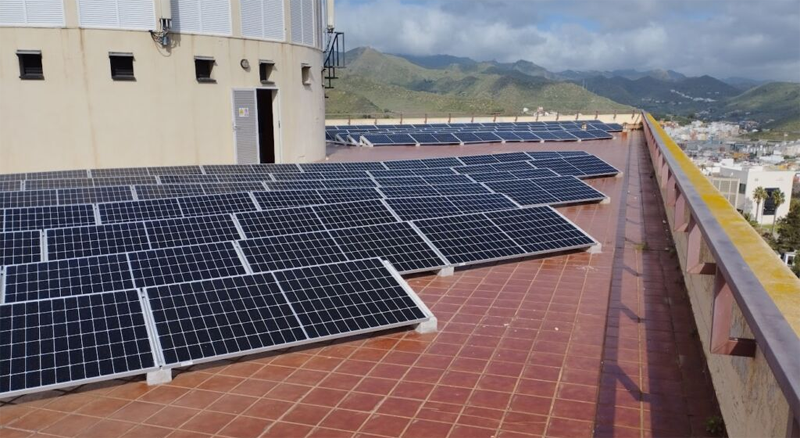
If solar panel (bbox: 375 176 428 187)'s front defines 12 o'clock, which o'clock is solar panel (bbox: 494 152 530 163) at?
solar panel (bbox: 494 152 530 163) is roughly at 7 o'clock from solar panel (bbox: 375 176 428 187).

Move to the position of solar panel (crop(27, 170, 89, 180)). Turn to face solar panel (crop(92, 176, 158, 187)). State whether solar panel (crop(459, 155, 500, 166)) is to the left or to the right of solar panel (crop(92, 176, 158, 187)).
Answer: left

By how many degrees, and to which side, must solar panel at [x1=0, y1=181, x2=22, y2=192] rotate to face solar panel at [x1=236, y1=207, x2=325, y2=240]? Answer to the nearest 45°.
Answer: approximately 45° to its left

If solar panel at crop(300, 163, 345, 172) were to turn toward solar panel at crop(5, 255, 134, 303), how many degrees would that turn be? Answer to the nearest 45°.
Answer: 0° — it already faces it

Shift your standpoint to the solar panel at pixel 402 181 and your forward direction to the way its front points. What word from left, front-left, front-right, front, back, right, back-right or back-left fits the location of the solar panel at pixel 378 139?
back

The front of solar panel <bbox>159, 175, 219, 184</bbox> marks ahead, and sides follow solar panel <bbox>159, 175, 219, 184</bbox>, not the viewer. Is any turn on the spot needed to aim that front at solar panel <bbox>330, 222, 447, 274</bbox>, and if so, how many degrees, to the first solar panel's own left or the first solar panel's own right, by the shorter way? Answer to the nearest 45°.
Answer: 0° — it already faces it

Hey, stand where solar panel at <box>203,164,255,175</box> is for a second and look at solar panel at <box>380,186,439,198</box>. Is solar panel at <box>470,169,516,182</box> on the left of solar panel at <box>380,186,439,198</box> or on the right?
left

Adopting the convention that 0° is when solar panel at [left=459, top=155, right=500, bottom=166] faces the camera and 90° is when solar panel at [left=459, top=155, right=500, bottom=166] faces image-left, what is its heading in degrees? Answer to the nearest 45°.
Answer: approximately 315°

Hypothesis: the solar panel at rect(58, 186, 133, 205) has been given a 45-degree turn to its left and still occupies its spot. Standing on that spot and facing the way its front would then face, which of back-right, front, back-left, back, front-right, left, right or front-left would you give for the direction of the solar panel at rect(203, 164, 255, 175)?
left

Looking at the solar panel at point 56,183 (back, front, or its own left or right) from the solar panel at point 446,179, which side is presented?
left

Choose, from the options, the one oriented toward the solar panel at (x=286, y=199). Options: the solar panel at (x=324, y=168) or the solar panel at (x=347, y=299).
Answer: the solar panel at (x=324, y=168)

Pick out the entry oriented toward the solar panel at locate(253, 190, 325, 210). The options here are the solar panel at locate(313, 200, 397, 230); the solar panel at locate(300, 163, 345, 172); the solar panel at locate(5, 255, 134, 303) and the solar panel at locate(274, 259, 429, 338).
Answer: the solar panel at locate(300, 163, 345, 172)

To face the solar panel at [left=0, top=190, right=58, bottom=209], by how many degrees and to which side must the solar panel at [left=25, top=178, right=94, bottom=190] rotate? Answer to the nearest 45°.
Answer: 0° — it already faces it
